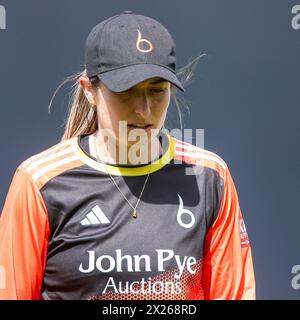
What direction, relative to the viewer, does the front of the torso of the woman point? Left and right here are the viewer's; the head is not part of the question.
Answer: facing the viewer

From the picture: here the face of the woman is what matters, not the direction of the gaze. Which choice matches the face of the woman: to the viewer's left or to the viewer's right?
to the viewer's right
